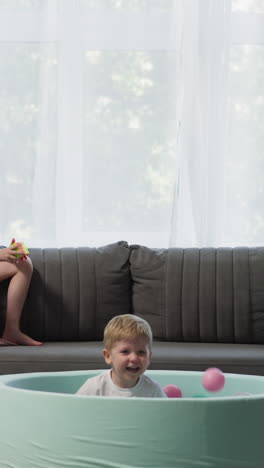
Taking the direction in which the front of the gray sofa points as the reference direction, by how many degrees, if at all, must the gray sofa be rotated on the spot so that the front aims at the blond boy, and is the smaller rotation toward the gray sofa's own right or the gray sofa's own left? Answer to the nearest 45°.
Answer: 0° — it already faces them

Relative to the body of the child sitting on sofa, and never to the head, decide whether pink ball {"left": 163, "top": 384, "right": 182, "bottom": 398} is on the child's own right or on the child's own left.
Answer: on the child's own right

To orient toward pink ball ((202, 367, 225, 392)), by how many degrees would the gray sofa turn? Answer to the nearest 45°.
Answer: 0° — it already faces it

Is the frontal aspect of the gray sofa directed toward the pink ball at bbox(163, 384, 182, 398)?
yes

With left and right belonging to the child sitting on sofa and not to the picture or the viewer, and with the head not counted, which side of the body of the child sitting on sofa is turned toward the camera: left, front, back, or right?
right

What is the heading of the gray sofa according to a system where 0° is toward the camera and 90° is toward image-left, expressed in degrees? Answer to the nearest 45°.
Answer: approximately 0°
